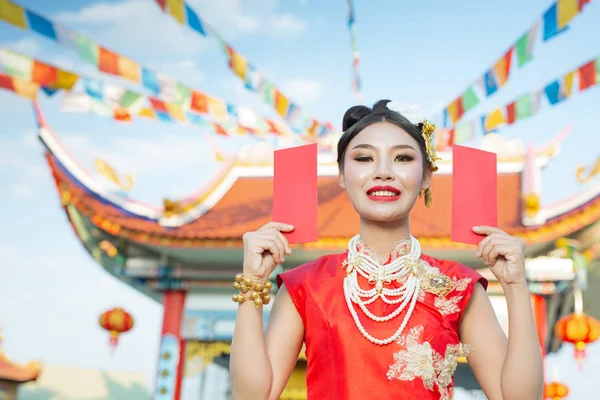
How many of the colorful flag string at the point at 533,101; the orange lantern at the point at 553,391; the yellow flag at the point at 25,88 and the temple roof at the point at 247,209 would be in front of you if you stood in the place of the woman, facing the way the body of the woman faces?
0

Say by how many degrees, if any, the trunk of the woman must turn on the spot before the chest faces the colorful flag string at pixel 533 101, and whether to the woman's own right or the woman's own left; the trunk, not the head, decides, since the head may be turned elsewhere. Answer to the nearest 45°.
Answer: approximately 180°

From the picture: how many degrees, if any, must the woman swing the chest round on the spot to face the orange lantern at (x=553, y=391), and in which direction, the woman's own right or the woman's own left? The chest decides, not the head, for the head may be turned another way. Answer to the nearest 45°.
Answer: approximately 180°

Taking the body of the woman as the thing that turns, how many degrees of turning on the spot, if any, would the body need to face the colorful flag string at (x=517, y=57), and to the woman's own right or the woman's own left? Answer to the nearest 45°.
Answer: approximately 180°

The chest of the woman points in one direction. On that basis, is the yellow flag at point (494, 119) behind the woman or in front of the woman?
behind

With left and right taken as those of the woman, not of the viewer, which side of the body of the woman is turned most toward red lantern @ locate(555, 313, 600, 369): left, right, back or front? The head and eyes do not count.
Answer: back

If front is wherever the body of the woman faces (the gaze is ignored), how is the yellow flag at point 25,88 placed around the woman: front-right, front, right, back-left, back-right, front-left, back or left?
back-right

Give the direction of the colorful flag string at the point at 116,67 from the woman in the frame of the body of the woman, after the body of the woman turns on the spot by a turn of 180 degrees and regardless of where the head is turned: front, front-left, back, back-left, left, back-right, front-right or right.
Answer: front-left

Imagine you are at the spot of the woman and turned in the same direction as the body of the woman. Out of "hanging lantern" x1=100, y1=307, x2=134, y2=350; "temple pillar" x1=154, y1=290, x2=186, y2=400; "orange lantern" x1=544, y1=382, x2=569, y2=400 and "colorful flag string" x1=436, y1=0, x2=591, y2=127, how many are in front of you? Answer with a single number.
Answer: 0

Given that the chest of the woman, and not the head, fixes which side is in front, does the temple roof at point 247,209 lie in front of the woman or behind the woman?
behind

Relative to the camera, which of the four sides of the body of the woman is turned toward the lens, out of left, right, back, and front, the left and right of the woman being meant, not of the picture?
front

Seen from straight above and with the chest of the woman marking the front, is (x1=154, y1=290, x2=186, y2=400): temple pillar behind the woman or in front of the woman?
behind

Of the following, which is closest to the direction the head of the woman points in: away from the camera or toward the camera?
toward the camera

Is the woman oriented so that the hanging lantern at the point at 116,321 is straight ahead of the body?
no
